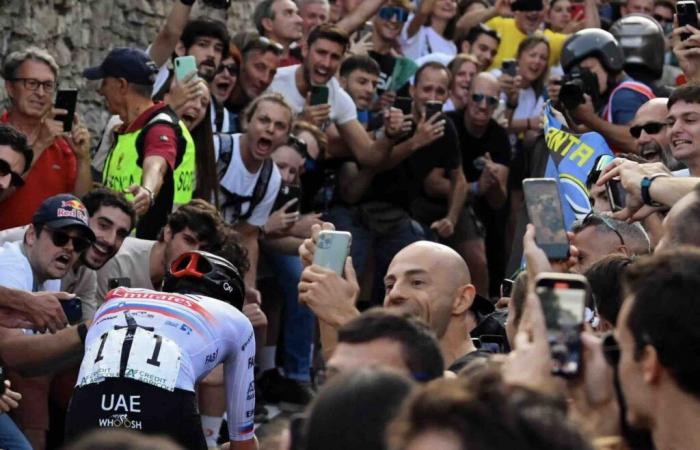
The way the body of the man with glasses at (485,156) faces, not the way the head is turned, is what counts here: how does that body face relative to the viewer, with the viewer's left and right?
facing the viewer

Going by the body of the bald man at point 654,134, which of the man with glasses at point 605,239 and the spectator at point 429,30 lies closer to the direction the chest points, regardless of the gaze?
the man with glasses

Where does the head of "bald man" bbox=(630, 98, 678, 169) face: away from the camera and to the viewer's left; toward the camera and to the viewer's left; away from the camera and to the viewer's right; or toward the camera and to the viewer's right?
toward the camera and to the viewer's left

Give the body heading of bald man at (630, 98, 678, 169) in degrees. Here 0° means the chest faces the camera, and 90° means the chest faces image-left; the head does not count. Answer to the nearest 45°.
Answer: approximately 45°

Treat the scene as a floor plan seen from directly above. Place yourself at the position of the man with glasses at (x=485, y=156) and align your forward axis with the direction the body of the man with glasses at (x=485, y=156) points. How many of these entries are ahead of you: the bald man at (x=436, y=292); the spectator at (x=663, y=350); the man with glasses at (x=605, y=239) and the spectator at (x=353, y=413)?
4

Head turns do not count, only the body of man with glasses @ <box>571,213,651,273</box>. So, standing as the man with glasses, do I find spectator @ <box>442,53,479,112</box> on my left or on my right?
on my right

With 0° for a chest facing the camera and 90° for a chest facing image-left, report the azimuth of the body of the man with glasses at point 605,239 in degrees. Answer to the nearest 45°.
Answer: approximately 90°

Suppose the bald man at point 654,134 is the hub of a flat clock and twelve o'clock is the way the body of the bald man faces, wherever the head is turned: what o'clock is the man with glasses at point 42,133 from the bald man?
The man with glasses is roughly at 1 o'clock from the bald man.

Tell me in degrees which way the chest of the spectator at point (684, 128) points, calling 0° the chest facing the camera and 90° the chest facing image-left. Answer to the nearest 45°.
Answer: approximately 45°

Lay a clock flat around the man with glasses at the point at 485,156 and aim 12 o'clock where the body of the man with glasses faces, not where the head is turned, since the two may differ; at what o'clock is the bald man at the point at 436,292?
The bald man is roughly at 12 o'clock from the man with glasses.

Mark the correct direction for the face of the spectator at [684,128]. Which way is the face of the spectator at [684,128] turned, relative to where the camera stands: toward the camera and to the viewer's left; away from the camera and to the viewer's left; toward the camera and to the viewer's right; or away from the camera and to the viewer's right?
toward the camera and to the viewer's left
